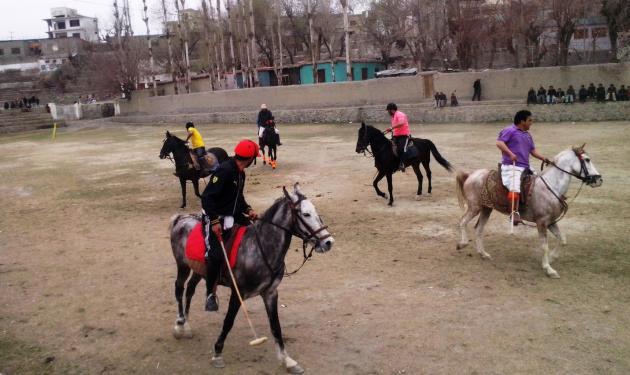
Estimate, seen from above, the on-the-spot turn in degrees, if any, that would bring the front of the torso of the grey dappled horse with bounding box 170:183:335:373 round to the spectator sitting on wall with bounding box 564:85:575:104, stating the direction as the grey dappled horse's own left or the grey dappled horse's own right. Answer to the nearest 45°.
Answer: approximately 90° to the grey dappled horse's own left

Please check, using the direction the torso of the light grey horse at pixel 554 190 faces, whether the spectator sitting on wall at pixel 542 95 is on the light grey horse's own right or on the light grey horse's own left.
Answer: on the light grey horse's own left

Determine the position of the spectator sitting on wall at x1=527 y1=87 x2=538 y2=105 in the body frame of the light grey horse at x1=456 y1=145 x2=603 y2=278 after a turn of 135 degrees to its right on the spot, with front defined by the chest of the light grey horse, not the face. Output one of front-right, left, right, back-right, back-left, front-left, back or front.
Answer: back-right

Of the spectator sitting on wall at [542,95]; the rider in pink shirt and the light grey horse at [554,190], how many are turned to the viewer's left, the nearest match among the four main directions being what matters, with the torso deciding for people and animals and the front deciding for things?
1

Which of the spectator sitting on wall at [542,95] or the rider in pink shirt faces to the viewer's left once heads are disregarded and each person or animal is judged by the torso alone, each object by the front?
the rider in pink shirt

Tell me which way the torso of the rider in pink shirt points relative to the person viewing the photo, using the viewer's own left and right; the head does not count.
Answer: facing to the left of the viewer

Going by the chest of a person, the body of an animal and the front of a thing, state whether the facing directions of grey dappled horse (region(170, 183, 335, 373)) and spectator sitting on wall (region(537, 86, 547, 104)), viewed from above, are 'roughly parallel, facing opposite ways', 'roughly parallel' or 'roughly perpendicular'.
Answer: roughly perpendicular

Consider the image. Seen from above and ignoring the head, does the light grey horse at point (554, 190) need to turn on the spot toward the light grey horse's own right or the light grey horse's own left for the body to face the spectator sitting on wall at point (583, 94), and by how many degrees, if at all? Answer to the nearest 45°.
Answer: approximately 90° to the light grey horse's own left

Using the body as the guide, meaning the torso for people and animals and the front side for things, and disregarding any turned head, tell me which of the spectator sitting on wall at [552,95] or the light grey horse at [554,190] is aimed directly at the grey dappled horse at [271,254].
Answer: the spectator sitting on wall

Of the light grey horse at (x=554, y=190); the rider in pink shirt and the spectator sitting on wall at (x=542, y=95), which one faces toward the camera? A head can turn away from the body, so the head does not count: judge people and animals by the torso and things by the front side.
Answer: the spectator sitting on wall

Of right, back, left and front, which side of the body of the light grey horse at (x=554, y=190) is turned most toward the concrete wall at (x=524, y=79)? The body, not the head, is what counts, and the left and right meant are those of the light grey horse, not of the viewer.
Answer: left

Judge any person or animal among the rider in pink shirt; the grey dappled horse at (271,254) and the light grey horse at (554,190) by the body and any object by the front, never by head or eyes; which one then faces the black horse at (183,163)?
the rider in pink shirt

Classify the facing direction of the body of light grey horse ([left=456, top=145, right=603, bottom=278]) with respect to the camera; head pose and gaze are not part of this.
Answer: to the viewer's right

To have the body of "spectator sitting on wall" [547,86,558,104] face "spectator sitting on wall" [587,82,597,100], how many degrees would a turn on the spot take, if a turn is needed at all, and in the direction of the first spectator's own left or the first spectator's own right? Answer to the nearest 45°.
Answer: approximately 90° to the first spectator's own left

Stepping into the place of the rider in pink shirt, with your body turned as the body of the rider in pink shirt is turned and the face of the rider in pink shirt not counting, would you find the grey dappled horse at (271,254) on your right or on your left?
on your left

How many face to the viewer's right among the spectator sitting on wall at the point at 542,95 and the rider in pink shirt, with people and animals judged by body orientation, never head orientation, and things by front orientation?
0
